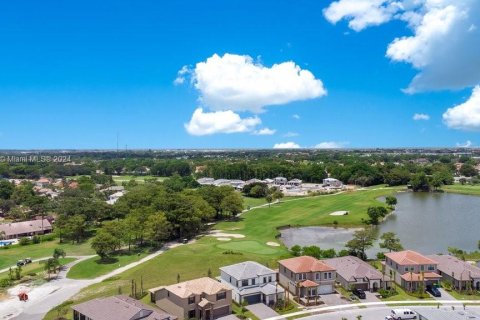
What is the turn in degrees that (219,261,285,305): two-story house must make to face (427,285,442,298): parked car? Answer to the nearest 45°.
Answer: approximately 45° to its left

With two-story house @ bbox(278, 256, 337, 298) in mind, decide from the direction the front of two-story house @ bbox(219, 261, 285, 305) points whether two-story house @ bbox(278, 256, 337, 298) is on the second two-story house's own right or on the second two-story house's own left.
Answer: on the second two-story house's own left

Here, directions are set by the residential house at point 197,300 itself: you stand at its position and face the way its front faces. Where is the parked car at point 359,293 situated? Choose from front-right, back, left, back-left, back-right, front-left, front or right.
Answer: front-left

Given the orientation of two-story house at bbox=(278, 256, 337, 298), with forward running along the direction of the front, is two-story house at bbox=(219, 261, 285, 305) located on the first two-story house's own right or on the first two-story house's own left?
on the first two-story house's own right

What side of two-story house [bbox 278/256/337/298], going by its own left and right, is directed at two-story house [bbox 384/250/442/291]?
left

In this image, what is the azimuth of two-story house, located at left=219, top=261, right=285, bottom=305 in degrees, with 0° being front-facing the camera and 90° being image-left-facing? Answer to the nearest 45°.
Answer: approximately 315°

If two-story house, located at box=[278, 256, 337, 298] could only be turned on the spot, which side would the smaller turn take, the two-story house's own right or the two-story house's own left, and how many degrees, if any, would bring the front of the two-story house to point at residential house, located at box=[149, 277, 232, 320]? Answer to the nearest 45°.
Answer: approximately 90° to the two-story house's own right

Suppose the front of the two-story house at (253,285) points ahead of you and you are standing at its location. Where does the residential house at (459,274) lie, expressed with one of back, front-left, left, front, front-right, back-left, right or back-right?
front-left

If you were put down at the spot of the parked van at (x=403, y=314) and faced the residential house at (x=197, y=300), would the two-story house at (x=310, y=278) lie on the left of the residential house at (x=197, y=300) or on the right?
right

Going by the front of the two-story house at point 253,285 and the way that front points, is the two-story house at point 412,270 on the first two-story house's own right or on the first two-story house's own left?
on the first two-story house's own left

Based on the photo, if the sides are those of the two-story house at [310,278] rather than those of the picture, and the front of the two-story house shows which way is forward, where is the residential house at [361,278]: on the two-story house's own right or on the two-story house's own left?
on the two-story house's own left

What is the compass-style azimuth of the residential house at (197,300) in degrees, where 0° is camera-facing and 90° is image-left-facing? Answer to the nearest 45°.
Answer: approximately 315°

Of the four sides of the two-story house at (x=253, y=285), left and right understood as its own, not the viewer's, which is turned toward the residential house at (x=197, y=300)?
right
